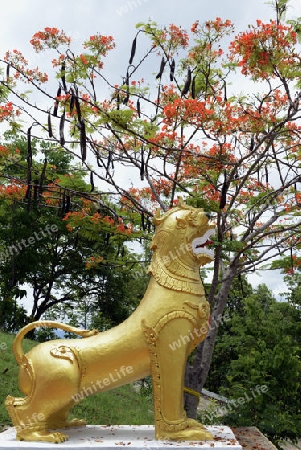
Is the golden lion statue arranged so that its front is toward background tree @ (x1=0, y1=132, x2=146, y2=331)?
no

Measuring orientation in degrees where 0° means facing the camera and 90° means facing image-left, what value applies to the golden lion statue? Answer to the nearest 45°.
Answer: approximately 270°
